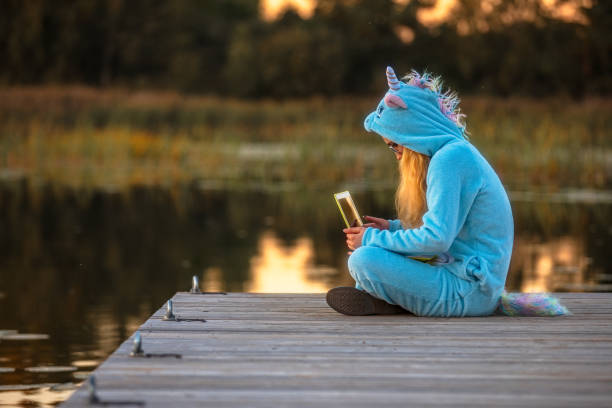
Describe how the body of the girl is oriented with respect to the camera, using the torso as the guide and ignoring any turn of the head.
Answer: to the viewer's left

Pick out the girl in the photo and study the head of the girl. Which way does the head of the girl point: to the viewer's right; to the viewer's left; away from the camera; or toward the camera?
to the viewer's left
